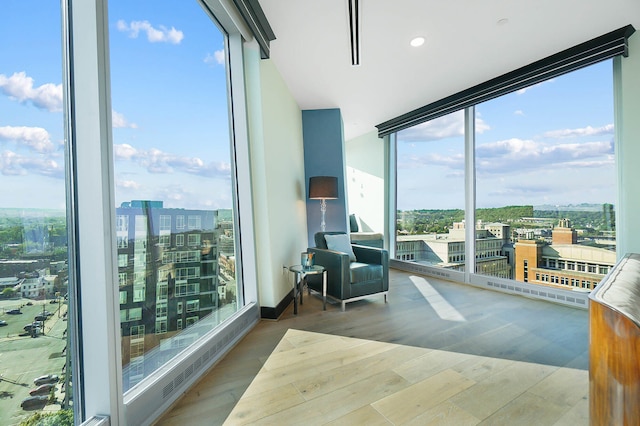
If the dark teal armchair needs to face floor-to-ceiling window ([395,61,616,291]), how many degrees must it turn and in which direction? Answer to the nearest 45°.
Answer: approximately 45° to its left

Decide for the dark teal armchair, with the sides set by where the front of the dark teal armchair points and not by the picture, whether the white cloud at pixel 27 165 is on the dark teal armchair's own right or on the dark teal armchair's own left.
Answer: on the dark teal armchair's own right

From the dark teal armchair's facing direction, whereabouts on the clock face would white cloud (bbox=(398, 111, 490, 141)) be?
The white cloud is roughly at 9 o'clock from the dark teal armchair.

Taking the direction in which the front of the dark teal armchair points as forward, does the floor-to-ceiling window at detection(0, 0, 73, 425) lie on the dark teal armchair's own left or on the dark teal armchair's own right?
on the dark teal armchair's own right

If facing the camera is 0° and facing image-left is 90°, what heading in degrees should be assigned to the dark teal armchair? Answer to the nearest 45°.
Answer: approximately 315°
